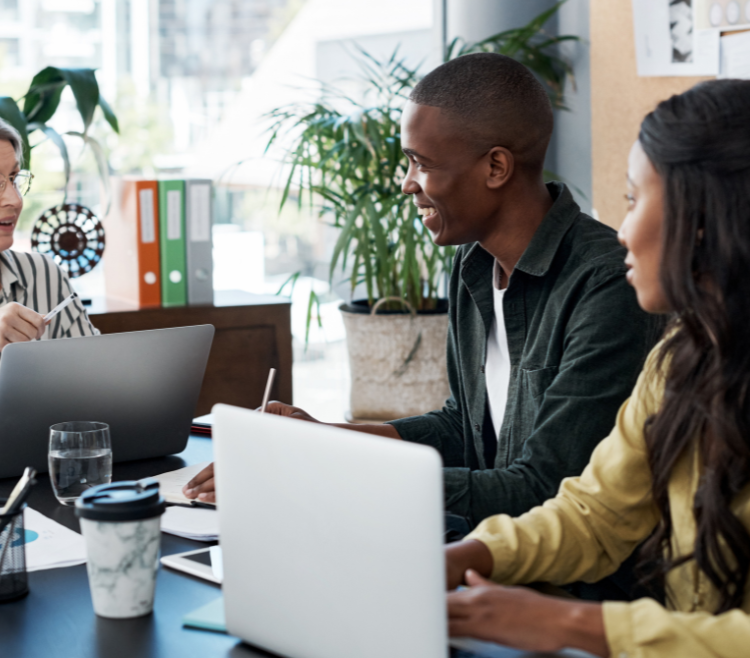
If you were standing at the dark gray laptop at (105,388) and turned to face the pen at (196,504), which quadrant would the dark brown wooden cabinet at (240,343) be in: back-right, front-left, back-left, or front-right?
back-left

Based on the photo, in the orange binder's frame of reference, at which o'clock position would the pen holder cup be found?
The pen holder cup is roughly at 12 o'clock from the orange binder.

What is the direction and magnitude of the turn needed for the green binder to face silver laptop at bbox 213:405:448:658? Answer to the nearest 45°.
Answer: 0° — it already faces it

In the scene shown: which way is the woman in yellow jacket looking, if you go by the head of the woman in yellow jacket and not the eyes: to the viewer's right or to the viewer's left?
to the viewer's left

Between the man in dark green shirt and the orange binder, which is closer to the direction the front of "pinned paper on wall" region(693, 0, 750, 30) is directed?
the man in dark green shirt

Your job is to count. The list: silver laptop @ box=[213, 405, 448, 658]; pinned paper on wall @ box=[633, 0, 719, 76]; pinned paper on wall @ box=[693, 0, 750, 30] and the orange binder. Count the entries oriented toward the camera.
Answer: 3

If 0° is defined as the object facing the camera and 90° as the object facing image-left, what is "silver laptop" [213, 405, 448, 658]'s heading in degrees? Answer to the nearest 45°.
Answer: approximately 225°

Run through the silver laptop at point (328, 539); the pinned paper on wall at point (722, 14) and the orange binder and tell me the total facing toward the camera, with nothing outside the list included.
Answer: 2

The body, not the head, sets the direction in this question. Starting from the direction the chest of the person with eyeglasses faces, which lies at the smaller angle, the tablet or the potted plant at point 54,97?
the tablet
